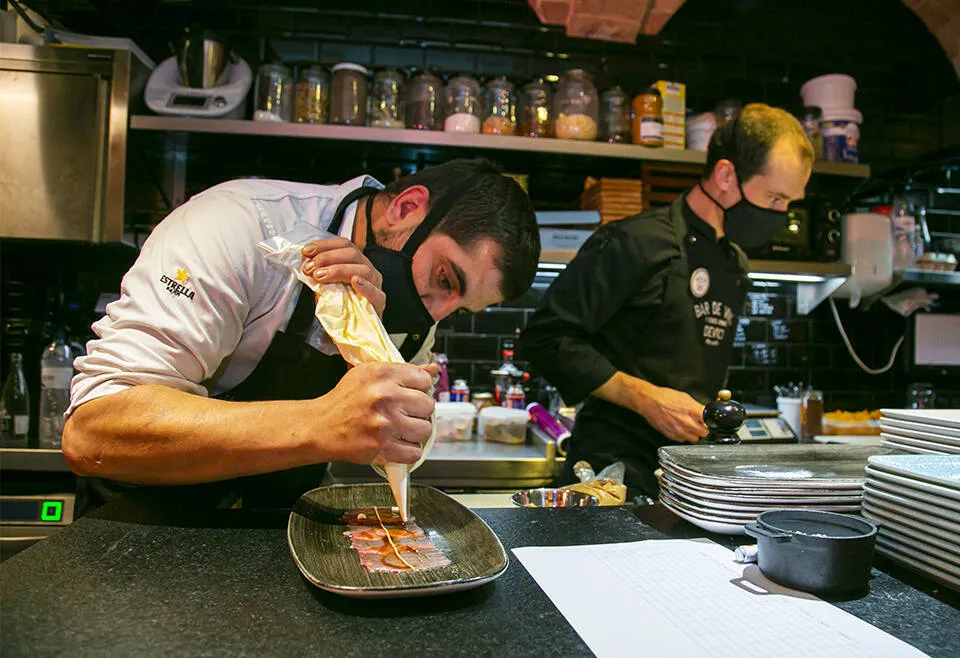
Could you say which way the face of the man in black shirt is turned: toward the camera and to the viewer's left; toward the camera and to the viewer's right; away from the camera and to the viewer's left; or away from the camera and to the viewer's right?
toward the camera and to the viewer's right

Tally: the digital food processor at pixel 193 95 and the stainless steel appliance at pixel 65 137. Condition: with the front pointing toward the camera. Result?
2

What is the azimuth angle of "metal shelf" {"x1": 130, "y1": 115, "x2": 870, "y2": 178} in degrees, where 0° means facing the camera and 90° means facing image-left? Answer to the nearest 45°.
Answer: approximately 0°

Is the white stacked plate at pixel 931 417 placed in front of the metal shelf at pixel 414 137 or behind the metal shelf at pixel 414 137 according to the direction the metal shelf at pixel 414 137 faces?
in front

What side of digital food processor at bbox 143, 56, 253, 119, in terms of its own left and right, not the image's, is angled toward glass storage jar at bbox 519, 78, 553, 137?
left

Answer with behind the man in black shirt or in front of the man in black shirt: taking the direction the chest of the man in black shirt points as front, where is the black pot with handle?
in front

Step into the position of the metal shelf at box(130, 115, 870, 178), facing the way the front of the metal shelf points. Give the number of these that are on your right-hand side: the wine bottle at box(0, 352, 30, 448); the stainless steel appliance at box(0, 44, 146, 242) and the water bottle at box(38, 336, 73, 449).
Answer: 3
